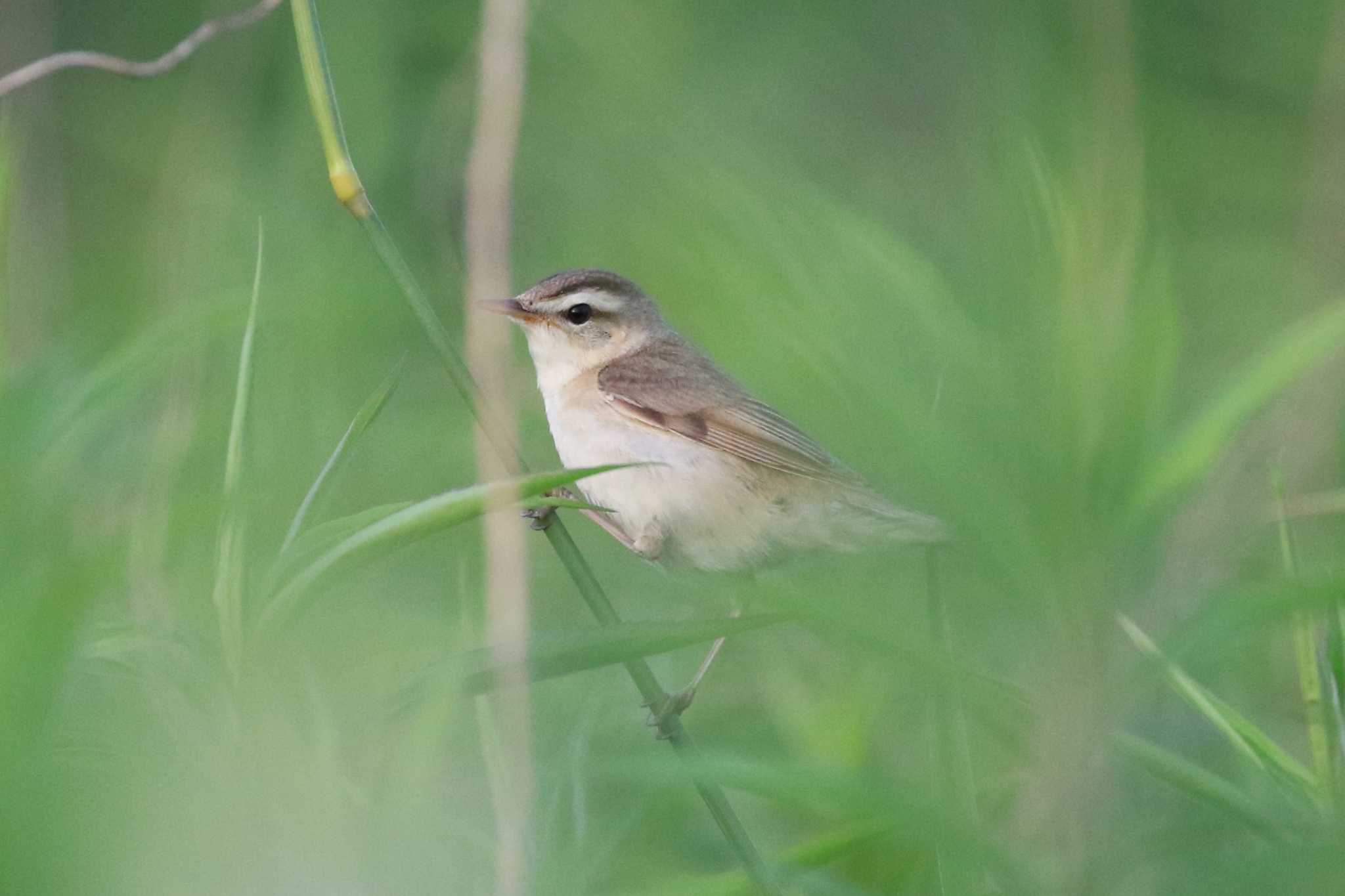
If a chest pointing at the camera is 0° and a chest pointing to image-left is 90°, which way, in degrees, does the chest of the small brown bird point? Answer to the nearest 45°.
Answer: approximately 90°

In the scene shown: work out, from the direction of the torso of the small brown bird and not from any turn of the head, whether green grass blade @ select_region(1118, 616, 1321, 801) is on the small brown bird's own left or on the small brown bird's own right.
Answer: on the small brown bird's own left

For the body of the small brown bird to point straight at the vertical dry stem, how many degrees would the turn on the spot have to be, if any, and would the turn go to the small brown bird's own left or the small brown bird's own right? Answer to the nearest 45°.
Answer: approximately 45° to the small brown bird's own left
